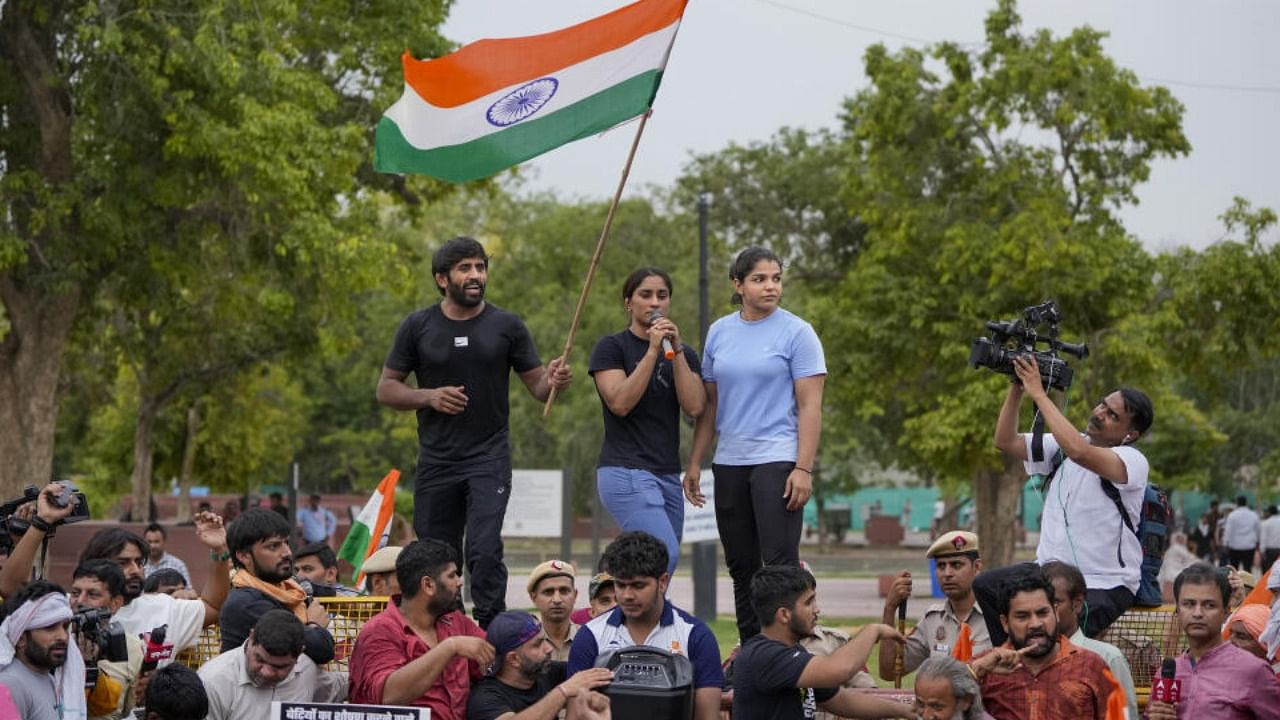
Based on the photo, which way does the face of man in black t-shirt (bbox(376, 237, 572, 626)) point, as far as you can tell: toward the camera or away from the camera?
toward the camera

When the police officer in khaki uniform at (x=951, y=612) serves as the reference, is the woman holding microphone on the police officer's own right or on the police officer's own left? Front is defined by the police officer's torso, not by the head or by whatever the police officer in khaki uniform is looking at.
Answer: on the police officer's own right

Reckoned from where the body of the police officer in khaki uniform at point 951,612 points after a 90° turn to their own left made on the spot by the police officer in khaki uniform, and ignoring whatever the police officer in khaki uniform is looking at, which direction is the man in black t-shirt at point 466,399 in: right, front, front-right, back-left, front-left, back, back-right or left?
back

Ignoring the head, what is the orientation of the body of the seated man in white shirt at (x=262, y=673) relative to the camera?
toward the camera

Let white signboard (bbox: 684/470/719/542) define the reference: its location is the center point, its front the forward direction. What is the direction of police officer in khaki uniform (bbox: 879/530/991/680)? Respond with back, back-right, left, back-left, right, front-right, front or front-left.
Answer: front

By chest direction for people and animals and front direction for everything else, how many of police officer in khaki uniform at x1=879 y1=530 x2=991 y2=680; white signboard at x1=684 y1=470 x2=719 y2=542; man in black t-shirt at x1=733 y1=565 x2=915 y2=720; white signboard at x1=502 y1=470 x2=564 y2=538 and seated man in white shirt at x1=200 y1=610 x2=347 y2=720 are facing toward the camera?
4

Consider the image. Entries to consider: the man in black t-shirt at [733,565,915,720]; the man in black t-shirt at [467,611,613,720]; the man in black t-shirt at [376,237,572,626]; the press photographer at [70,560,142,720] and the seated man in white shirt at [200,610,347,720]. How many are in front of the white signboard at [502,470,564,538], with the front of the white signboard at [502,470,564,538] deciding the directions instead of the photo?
5

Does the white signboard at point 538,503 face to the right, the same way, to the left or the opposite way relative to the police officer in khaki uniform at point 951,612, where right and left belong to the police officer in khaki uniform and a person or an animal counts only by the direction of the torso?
the same way

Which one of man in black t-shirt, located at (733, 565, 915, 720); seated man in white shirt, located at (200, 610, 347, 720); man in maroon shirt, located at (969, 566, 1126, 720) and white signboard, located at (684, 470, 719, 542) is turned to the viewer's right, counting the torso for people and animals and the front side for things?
the man in black t-shirt

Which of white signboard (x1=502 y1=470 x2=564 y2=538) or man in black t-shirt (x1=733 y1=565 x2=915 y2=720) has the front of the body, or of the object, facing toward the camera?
the white signboard

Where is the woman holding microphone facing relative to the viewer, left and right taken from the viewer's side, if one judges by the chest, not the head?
facing the viewer and to the right of the viewer

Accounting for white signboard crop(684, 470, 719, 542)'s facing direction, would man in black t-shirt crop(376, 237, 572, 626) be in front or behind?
in front

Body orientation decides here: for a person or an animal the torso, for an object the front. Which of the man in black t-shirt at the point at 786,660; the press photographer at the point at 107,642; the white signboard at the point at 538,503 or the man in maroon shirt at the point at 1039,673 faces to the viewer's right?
the man in black t-shirt

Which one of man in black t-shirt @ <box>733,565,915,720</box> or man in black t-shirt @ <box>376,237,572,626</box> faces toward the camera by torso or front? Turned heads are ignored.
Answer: man in black t-shirt @ <box>376,237,572,626</box>

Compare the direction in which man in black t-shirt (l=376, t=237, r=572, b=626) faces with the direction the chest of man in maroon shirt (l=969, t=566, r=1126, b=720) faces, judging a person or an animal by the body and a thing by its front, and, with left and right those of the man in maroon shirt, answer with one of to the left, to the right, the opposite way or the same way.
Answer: the same way

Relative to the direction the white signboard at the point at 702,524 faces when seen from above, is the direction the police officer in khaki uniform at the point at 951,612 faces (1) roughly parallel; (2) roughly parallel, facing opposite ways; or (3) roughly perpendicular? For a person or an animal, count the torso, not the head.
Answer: roughly parallel

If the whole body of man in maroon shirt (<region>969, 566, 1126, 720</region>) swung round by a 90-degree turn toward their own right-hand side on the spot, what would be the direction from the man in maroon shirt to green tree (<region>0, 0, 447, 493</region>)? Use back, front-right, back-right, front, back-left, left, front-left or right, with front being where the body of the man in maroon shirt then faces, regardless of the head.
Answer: front-right

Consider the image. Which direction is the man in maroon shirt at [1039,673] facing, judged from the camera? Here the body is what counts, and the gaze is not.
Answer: toward the camera

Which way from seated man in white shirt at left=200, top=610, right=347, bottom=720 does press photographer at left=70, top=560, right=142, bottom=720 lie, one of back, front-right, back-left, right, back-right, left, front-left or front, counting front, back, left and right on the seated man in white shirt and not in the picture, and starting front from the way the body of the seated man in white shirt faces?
back-right
